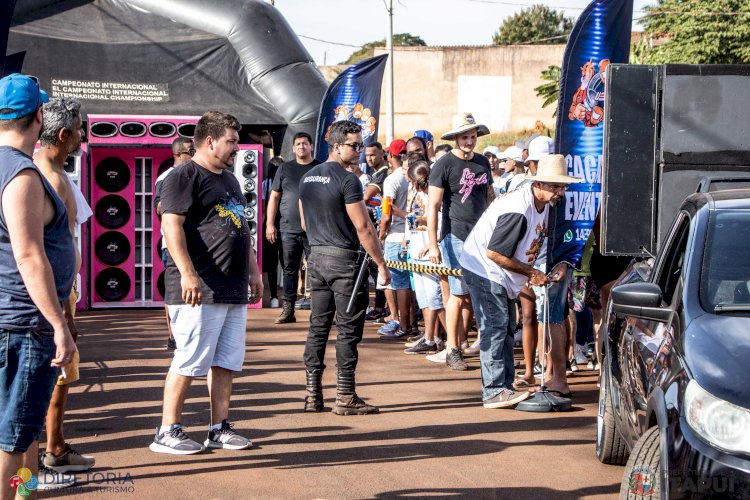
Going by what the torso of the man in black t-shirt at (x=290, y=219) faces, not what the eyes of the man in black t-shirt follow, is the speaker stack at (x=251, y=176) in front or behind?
behind

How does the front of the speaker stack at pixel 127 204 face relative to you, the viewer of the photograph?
facing the viewer

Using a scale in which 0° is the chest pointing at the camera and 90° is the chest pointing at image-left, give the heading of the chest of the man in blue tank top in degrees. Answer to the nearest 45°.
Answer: approximately 225°

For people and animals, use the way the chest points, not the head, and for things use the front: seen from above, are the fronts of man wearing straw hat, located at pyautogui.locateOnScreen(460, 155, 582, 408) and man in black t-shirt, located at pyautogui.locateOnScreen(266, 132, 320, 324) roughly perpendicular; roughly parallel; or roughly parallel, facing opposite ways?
roughly perpendicular

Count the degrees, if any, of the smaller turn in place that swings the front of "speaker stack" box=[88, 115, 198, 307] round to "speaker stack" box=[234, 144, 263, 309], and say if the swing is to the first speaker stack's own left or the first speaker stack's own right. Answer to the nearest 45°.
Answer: approximately 90° to the first speaker stack's own left

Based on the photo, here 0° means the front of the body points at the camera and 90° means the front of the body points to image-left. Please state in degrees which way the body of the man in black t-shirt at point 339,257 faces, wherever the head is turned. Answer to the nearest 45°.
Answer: approximately 225°

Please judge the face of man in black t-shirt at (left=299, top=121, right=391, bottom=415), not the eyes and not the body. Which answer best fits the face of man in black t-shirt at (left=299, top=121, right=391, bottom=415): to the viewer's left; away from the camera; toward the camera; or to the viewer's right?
to the viewer's right

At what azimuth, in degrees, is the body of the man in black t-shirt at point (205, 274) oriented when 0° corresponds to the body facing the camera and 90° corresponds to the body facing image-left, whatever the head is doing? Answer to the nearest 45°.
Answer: approximately 315°

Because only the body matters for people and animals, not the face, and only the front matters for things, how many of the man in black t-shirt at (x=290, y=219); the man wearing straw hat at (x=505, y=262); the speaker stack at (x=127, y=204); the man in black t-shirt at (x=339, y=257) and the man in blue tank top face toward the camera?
2

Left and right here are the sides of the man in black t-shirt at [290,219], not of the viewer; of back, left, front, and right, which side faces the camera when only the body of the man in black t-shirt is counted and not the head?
front

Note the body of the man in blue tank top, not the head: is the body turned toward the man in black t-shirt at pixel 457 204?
yes
